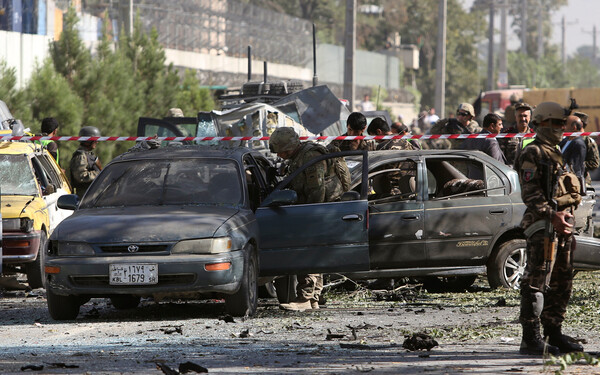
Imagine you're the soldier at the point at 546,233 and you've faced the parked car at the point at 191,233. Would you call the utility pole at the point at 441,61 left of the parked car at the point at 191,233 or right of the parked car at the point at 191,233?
right

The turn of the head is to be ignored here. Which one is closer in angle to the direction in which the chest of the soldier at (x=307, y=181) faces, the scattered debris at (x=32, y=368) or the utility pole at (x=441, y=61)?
the scattered debris

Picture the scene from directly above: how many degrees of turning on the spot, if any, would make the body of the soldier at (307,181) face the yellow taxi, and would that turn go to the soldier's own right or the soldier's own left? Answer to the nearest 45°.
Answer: approximately 45° to the soldier's own right

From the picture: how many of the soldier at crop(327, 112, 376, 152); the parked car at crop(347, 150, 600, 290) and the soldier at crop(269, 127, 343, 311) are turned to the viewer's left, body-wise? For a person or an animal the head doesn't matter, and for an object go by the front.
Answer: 2

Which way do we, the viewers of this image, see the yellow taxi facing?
facing the viewer and to the left of the viewer

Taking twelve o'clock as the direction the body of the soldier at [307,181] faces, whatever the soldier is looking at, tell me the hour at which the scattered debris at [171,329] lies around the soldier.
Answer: The scattered debris is roughly at 10 o'clock from the soldier.

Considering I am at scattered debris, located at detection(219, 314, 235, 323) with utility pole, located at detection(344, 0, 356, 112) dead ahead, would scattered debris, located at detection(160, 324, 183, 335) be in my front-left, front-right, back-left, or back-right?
back-left

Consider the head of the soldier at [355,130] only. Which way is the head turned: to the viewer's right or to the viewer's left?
to the viewer's left
